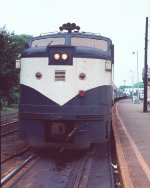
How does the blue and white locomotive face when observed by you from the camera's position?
facing the viewer
